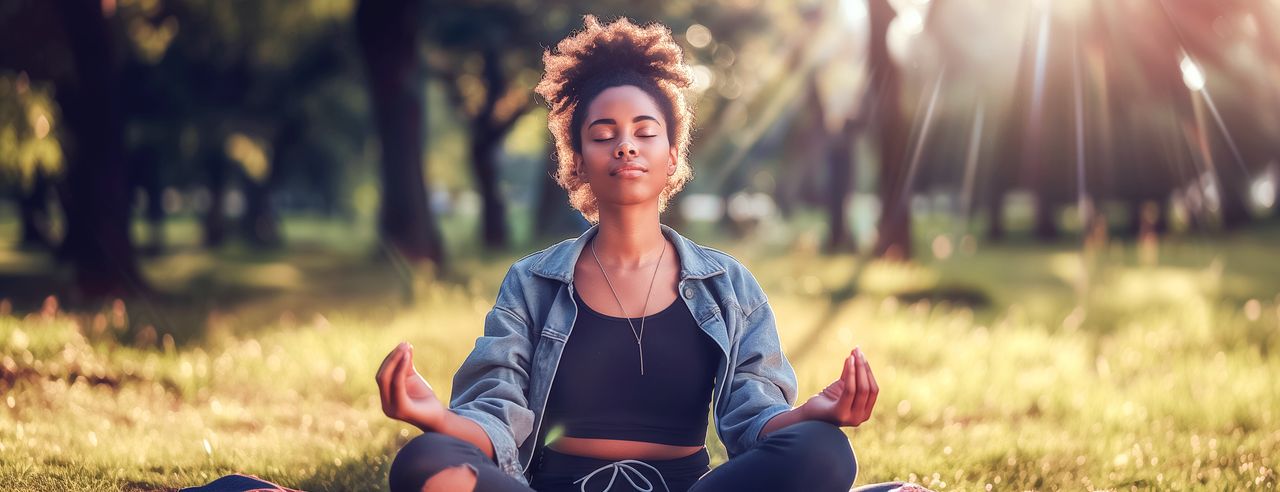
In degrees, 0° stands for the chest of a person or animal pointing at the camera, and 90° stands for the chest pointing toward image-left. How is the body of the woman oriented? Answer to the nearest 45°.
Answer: approximately 0°
